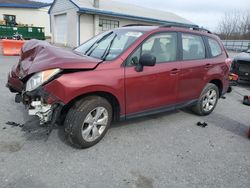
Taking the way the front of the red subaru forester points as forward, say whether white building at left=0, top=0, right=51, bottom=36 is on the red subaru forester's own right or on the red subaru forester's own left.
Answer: on the red subaru forester's own right

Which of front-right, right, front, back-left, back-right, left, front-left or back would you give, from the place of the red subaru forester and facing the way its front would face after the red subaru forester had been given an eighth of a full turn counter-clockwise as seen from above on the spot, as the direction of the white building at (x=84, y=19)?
back

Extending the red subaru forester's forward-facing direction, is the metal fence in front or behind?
behind

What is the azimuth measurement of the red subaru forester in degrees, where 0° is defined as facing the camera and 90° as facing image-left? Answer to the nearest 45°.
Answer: approximately 45°
